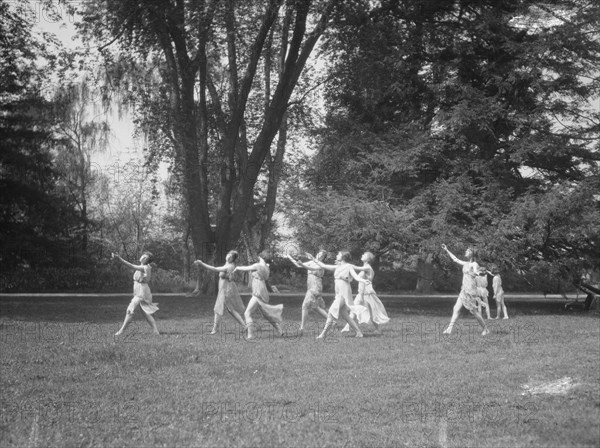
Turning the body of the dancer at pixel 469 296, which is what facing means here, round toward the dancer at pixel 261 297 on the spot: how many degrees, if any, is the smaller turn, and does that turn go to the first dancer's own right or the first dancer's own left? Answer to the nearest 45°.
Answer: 0° — they already face them

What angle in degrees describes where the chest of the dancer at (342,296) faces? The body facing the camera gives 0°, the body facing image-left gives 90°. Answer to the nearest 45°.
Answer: approximately 45°

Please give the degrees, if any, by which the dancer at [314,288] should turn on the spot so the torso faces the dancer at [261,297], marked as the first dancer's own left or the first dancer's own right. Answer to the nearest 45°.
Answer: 0° — they already face them

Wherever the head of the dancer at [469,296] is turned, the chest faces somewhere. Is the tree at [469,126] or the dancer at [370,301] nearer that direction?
the dancer

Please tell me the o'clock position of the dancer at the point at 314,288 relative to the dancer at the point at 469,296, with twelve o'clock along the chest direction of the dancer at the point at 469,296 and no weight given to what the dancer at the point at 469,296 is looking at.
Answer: the dancer at the point at 314,288 is roughly at 1 o'clock from the dancer at the point at 469,296.

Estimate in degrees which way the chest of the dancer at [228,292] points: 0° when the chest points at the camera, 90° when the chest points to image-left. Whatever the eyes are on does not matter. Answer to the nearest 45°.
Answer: approximately 90°

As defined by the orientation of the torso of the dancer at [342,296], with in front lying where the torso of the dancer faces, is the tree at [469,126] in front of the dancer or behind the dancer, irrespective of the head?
behind

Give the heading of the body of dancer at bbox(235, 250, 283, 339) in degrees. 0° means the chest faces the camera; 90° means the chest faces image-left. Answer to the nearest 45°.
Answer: approximately 90°
